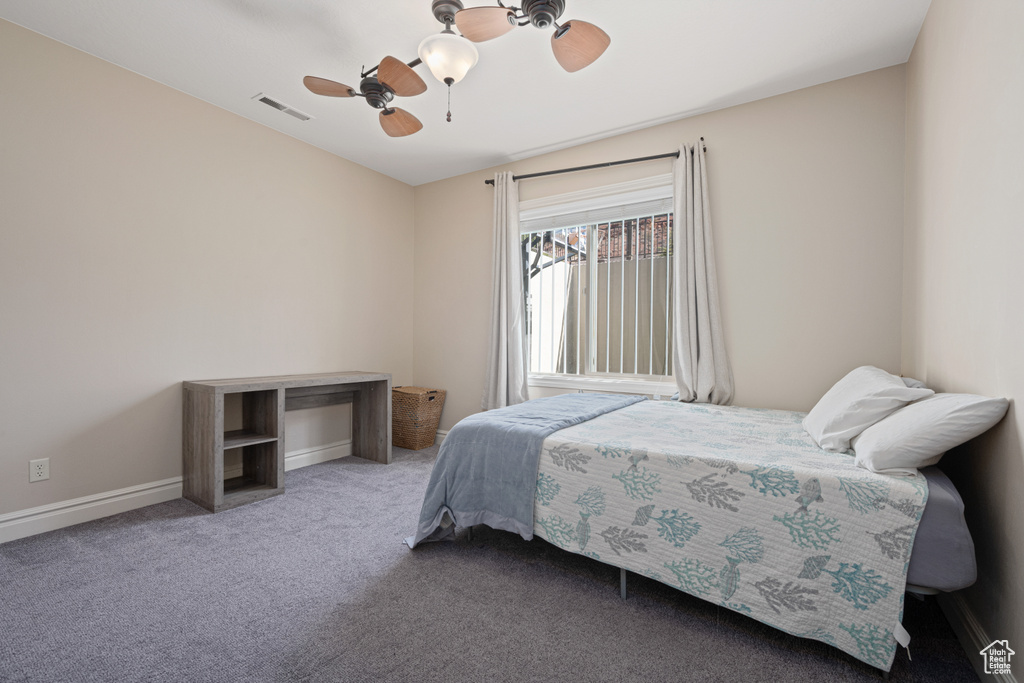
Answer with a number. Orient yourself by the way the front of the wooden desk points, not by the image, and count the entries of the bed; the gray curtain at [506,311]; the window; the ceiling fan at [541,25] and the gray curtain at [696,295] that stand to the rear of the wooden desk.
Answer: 0

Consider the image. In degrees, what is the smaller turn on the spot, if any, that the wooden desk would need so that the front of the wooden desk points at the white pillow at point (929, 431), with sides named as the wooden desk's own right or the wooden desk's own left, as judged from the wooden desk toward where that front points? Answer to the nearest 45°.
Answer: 0° — it already faces it

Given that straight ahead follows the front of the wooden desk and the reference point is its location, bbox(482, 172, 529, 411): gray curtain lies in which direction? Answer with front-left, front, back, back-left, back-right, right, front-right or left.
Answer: front-left

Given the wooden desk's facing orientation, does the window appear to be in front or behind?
in front

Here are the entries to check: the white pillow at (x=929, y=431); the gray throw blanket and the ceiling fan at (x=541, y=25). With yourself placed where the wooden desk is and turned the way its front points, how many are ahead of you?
3

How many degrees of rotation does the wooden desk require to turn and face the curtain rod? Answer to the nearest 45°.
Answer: approximately 45° to its left

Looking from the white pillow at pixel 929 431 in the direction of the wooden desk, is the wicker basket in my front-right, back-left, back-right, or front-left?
front-right

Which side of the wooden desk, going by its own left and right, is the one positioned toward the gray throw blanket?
front

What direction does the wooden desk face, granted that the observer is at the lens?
facing the viewer and to the right of the viewer

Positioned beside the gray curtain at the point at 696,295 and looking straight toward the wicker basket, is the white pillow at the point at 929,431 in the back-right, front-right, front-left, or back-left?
back-left

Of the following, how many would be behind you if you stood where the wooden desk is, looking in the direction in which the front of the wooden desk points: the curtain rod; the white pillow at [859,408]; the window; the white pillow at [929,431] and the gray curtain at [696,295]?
0

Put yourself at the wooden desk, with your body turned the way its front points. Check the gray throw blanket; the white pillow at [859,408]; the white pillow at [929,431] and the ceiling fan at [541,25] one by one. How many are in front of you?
4

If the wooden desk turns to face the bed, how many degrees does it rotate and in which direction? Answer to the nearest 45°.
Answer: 0° — it already faces it

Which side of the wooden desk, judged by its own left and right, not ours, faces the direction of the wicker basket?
left

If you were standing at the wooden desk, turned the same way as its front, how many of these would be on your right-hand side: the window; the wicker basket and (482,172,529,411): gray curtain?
0

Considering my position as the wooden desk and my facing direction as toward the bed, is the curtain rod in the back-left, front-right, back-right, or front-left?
front-left

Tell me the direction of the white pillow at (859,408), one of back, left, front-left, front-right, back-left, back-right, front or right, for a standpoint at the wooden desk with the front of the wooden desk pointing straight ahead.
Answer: front

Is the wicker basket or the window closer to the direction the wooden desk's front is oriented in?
the window

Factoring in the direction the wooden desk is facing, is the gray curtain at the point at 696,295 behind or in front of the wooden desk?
in front
